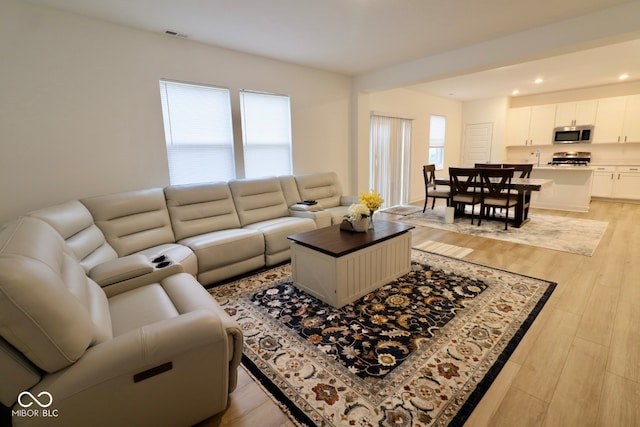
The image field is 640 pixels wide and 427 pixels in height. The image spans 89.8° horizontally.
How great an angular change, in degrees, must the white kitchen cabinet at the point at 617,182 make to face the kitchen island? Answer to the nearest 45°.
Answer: approximately 45° to its right

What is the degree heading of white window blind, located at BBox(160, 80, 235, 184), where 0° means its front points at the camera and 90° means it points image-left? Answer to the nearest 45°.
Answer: approximately 315°

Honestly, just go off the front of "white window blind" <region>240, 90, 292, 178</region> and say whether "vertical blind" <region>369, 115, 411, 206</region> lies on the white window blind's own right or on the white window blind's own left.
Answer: on the white window blind's own left

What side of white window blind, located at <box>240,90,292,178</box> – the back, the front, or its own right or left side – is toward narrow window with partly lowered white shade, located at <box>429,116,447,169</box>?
left

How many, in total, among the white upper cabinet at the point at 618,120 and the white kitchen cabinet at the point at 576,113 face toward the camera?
2

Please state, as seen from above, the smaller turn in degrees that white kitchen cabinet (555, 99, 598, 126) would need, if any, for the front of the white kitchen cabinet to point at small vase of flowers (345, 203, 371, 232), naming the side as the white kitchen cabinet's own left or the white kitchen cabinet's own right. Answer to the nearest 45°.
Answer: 0° — it already faces it
